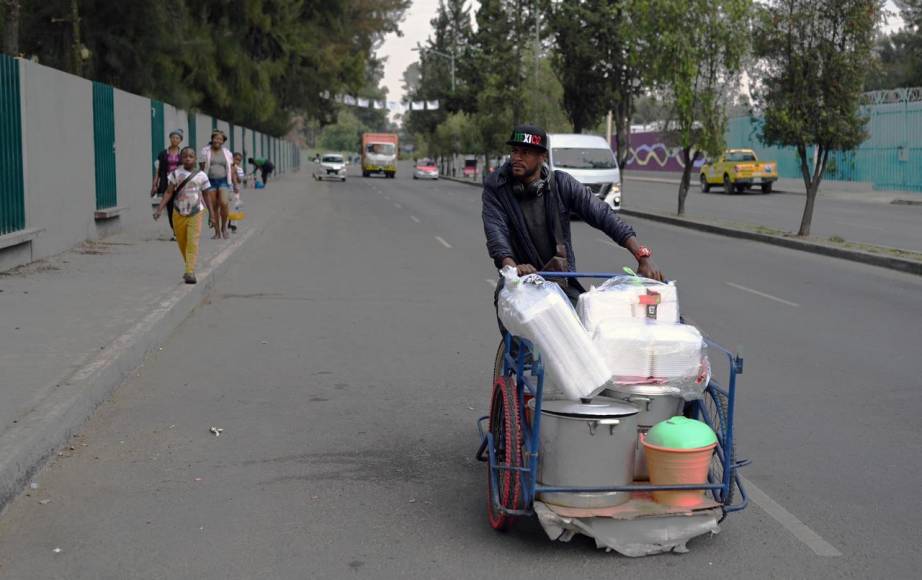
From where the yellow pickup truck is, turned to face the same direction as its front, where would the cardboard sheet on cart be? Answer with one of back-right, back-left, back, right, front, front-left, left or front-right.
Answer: back-left

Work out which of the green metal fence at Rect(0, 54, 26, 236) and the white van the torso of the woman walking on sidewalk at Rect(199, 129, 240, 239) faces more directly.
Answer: the green metal fence

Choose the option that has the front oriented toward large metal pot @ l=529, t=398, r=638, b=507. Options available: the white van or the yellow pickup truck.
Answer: the white van

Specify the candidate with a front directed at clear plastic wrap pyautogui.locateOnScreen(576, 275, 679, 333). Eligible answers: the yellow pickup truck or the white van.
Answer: the white van

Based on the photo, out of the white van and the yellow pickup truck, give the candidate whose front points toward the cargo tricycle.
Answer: the white van

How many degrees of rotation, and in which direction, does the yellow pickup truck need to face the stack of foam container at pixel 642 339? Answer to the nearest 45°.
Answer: approximately 135° to its left

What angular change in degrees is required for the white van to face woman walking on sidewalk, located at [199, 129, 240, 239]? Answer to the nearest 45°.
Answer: approximately 45° to its right

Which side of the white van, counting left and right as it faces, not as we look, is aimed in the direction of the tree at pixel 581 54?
back

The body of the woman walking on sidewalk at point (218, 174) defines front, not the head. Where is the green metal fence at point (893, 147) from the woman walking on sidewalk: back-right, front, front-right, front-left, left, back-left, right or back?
back-left

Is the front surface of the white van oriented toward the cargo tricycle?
yes

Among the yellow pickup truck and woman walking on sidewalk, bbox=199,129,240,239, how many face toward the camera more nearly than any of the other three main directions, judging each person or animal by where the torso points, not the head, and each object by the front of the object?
1

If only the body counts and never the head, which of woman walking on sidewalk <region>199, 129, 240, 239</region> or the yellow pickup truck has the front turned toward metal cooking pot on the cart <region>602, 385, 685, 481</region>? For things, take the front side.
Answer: the woman walking on sidewalk

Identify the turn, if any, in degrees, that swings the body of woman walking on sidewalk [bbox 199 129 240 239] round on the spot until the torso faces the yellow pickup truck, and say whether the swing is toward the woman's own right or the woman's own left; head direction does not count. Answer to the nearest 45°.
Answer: approximately 135° to the woman's own left

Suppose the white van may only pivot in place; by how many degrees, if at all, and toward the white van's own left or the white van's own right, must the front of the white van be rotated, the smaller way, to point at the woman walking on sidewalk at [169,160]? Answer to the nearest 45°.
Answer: approximately 45° to the white van's own right

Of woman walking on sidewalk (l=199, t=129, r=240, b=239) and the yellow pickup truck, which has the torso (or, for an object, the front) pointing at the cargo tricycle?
the woman walking on sidewalk

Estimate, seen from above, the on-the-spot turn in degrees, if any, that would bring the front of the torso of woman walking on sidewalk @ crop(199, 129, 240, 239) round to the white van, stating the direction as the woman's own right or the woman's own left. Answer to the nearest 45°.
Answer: approximately 135° to the woman's own left
